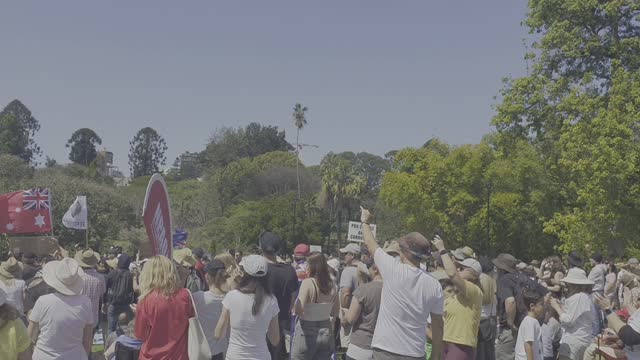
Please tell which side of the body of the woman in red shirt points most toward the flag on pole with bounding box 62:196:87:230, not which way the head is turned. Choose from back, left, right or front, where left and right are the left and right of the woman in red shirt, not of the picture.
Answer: front

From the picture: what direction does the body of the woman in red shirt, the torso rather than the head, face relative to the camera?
away from the camera

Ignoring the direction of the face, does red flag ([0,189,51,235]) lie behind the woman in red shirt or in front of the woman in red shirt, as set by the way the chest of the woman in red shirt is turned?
in front

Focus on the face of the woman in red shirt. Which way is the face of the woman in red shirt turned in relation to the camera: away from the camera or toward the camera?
away from the camera

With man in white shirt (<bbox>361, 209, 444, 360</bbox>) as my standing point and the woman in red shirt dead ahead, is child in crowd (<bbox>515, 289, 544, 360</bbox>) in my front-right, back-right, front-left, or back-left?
back-right

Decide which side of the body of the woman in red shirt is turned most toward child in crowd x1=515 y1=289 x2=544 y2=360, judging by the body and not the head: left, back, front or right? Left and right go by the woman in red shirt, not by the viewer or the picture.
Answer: right

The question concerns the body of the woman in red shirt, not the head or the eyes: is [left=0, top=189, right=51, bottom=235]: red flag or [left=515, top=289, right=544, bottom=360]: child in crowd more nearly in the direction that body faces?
the red flag

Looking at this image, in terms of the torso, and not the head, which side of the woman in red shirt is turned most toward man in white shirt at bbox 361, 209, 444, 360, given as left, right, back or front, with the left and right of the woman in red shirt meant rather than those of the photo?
right
